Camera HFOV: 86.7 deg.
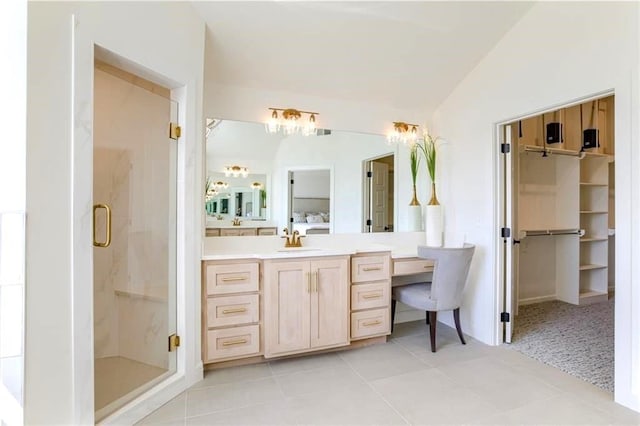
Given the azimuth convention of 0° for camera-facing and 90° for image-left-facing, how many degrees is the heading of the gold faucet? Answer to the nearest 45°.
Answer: approximately 0°

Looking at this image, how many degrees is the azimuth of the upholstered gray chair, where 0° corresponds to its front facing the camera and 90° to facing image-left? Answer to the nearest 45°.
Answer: approximately 135°

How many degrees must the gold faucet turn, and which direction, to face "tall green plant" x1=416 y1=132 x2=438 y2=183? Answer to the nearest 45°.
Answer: approximately 90° to its left

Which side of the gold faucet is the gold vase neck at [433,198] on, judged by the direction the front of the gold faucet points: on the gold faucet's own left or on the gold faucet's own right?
on the gold faucet's own left

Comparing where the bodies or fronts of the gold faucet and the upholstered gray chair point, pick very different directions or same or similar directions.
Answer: very different directions

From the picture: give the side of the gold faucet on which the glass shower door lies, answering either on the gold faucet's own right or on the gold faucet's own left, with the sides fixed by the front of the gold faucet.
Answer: on the gold faucet's own right

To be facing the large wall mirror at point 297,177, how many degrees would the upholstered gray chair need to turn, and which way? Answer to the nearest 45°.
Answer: approximately 45° to its left

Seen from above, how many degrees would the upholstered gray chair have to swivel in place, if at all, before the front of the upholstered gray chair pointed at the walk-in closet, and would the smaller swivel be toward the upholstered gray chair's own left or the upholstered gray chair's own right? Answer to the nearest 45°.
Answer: approximately 90° to the upholstered gray chair's own right

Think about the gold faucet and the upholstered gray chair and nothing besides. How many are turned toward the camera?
1

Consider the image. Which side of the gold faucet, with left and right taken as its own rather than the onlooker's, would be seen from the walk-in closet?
left

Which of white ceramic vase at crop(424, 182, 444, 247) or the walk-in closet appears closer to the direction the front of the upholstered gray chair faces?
the white ceramic vase

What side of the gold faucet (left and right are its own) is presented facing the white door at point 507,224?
left
